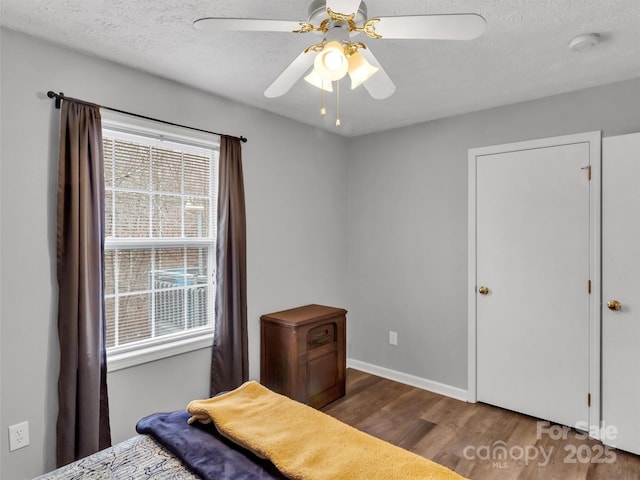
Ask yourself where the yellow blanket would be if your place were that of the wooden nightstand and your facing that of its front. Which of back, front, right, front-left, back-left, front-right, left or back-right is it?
front-right

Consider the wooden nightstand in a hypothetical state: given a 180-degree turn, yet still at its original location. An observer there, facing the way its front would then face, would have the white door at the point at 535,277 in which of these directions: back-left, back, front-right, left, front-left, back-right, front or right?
back-right

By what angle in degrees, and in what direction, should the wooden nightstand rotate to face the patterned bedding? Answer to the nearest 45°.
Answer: approximately 45° to its right

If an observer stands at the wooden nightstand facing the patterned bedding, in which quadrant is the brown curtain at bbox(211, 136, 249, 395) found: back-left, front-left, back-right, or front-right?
front-right

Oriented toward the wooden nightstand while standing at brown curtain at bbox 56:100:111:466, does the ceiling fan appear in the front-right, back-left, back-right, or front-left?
front-right

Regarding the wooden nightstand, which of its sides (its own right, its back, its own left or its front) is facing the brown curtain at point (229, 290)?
right

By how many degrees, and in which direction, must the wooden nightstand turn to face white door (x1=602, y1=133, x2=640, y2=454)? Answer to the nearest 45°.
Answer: approximately 45° to its left

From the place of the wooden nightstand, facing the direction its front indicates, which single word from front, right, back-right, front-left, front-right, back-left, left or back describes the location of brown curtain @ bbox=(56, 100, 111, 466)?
right

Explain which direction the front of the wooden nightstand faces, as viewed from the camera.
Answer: facing the viewer and to the right of the viewer
